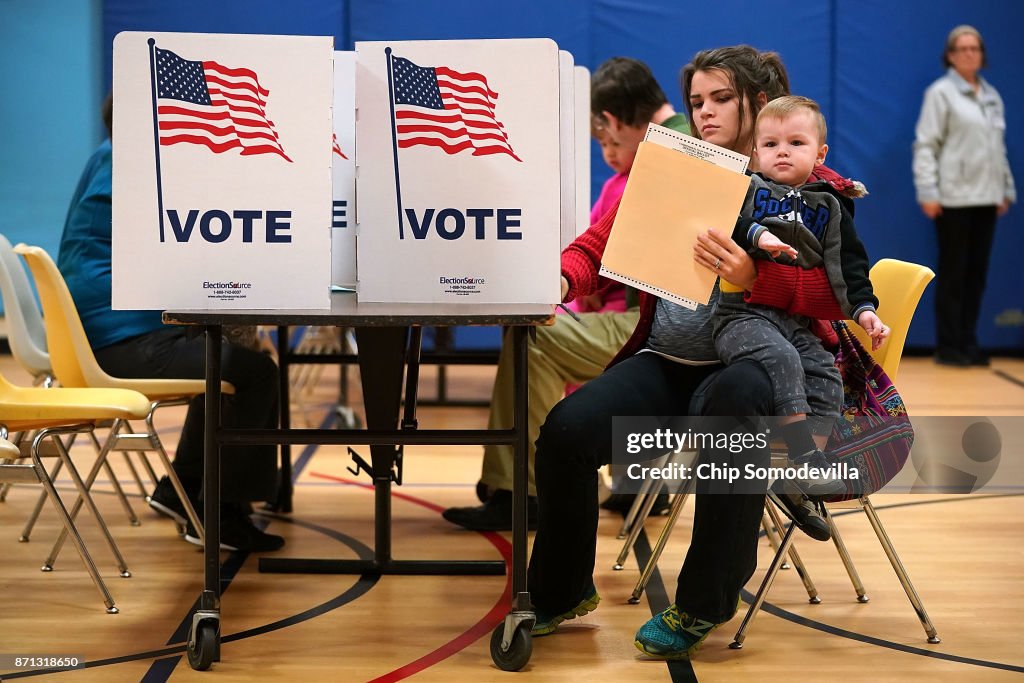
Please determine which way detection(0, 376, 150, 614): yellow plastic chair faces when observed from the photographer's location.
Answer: facing to the right of the viewer

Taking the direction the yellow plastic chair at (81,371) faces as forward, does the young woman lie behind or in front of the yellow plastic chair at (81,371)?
in front

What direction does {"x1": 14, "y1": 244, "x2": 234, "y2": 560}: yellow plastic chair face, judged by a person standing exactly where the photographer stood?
facing to the right of the viewer

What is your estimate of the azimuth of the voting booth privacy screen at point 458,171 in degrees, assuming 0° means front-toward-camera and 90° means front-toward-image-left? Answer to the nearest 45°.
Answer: approximately 0°

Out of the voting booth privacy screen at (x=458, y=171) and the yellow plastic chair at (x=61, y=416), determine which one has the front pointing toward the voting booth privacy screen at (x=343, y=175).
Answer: the yellow plastic chair

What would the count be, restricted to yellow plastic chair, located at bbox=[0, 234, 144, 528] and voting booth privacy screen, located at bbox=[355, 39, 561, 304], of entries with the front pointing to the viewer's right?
1

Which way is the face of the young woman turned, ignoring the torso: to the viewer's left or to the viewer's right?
to the viewer's left

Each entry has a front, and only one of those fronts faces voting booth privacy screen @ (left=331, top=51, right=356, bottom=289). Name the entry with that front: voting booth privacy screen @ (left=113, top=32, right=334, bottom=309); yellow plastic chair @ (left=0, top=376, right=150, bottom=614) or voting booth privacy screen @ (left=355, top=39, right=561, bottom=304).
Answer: the yellow plastic chair

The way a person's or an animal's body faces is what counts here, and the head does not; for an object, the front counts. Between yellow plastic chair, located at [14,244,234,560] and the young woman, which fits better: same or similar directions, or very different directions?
very different directions

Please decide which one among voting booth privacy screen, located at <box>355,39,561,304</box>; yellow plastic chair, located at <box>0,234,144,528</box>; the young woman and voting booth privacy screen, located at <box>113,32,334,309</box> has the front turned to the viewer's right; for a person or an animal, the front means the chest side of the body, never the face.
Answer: the yellow plastic chair

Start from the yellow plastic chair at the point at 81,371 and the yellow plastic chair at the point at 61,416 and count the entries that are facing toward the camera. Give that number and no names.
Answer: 0
